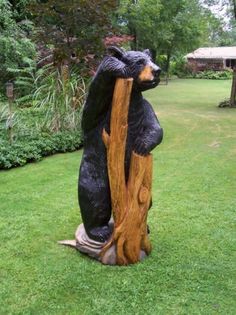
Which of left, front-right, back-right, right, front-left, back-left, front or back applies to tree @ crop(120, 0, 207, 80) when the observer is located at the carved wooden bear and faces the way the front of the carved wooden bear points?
back-left

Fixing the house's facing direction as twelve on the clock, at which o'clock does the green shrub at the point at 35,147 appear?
The green shrub is roughly at 12 o'clock from the house.

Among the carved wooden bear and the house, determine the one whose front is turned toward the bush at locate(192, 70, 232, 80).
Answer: the house

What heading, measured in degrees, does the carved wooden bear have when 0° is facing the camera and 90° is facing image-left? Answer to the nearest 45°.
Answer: approximately 315°

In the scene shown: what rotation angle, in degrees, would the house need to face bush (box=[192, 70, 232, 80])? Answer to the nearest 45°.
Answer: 0° — it already faces it

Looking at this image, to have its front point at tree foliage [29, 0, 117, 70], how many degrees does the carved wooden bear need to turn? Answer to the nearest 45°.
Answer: approximately 135° to its left

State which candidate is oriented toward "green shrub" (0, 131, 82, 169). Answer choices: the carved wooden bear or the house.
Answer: the house

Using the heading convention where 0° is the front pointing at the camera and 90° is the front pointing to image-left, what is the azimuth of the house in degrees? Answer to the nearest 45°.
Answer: approximately 0°

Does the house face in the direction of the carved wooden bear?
yes

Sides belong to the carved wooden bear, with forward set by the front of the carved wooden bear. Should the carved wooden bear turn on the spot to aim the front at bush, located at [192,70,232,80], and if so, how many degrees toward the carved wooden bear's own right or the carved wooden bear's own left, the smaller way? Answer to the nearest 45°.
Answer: approximately 135° to the carved wooden bear's own left
